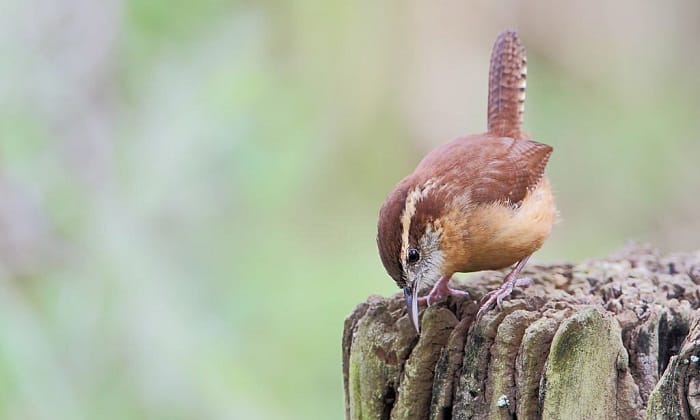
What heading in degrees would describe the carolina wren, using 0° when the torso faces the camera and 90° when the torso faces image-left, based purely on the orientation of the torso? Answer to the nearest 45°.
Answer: approximately 45°
